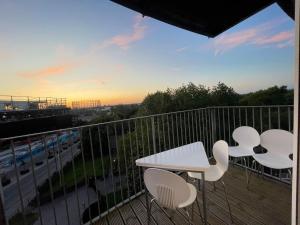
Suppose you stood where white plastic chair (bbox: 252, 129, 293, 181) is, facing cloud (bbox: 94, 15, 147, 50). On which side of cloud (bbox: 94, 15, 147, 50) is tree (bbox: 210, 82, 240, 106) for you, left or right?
right

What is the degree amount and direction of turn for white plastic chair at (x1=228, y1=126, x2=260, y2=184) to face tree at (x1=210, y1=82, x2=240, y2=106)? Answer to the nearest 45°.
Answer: approximately 135° to its right

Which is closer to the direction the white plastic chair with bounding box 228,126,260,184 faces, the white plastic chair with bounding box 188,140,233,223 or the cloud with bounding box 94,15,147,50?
the white plastic chair

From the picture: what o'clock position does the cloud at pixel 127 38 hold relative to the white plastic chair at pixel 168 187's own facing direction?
The cloud is roughly at 10 o'clock from the white plastic chair.

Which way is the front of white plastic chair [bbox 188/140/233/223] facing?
to the viewer's left

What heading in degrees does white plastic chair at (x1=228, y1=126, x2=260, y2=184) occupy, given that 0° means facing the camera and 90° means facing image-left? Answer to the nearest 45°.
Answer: approximately 45°

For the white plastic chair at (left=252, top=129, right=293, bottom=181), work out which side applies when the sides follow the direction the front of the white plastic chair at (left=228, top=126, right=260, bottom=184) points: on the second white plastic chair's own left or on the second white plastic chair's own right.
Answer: on the second white plastic chair's own left

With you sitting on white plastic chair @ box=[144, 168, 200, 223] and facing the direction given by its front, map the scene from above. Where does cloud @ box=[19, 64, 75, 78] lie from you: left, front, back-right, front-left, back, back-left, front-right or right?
left

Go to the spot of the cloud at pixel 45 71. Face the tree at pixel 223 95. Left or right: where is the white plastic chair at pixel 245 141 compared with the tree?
right

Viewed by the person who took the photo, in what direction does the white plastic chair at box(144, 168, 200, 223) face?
facing away from the viewer and to the right of the viewer

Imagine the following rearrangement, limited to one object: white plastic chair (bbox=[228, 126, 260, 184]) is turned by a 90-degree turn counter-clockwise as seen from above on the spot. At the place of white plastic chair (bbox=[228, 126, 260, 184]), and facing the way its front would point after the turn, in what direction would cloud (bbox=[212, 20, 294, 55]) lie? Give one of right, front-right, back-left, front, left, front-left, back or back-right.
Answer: back-left
